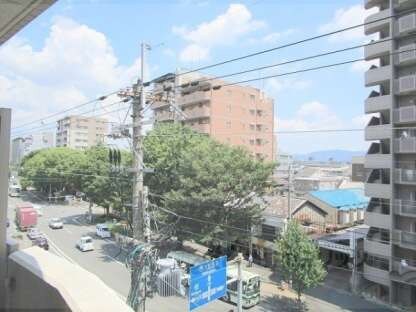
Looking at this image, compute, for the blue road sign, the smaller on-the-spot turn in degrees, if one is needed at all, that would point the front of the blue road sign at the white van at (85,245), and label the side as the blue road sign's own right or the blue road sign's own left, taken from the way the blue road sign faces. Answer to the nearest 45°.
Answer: approximately 180°

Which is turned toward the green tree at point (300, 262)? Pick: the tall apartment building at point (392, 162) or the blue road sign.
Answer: the tall apartment building

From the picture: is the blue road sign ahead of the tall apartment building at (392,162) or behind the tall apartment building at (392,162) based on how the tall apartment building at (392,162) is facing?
ahead

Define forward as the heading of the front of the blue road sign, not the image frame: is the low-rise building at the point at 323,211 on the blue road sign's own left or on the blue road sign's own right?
on the blue road sign's own left

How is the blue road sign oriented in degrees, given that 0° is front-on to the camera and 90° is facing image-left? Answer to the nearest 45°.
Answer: approximately 315°

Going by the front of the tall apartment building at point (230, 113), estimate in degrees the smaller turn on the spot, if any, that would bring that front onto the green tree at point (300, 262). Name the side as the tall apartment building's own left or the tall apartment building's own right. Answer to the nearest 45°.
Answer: approximately 45° to the tall apartment building's own left
